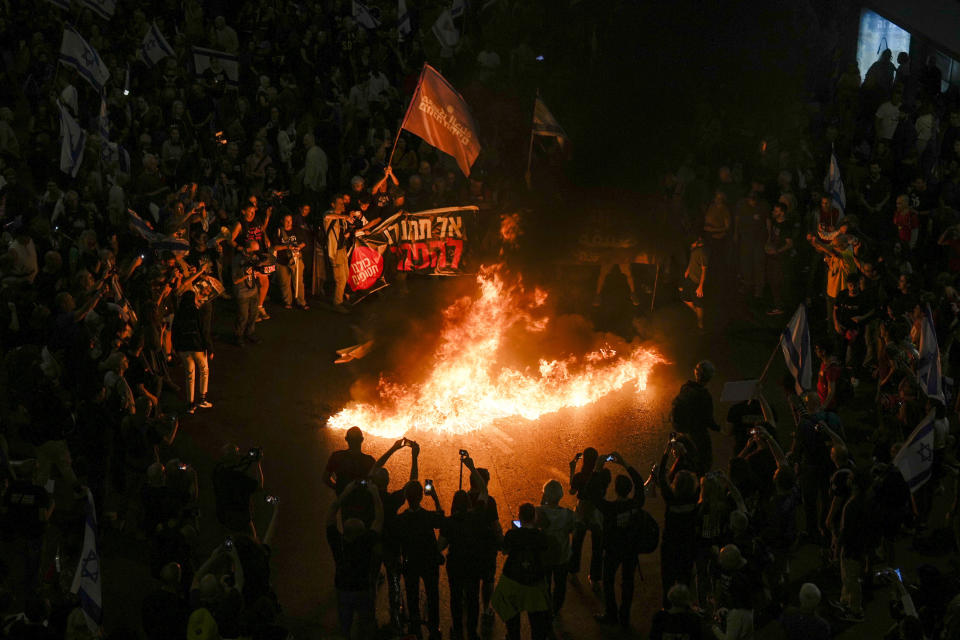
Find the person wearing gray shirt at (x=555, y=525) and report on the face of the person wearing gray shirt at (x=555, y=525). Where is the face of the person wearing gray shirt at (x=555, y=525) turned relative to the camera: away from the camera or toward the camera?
away from the camera

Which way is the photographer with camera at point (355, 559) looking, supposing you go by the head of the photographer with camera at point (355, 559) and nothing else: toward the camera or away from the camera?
away from the camera

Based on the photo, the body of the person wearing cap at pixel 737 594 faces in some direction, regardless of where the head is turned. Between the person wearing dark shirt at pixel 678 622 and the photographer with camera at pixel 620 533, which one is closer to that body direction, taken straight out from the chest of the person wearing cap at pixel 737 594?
the photographer with camera

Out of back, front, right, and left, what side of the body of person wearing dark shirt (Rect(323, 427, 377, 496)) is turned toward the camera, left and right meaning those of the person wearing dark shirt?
back

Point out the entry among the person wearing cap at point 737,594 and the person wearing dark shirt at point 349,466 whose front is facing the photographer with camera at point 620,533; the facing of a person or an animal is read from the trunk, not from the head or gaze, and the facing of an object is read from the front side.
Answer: the person wearing cap at point 737,594

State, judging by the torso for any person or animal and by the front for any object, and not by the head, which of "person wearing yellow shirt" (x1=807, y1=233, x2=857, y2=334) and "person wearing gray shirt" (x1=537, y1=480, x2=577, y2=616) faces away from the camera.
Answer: the person wearing gray shirt

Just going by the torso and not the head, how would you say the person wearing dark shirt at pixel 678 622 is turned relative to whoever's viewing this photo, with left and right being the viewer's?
facing away from the viewer

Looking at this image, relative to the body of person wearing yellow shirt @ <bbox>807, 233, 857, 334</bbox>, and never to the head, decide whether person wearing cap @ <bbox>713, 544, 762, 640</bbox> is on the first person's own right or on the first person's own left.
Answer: on the first person's own left

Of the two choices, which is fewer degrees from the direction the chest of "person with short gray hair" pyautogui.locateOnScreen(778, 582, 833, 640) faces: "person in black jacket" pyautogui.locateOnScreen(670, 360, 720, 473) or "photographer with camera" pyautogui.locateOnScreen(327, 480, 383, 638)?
the person in black jacket

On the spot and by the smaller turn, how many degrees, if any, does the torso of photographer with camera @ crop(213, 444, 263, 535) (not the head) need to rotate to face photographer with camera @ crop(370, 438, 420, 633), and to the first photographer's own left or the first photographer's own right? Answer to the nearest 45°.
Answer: approximately 90° to the first photographer's own right

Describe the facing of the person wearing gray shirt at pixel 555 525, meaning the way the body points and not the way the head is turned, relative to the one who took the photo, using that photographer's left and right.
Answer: facing away from the viewer

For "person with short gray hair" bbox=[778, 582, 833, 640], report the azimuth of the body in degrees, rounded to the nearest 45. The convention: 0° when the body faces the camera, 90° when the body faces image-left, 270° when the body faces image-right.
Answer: approximately 180°

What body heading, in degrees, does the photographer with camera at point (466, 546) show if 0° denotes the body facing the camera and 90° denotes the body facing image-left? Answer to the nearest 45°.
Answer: approximately 180°

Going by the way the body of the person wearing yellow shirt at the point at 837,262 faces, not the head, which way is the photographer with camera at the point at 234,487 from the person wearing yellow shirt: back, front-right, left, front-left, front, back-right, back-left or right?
front-left

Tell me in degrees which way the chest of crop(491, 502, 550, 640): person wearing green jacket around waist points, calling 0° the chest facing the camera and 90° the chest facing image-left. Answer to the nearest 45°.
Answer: approximately 180°
